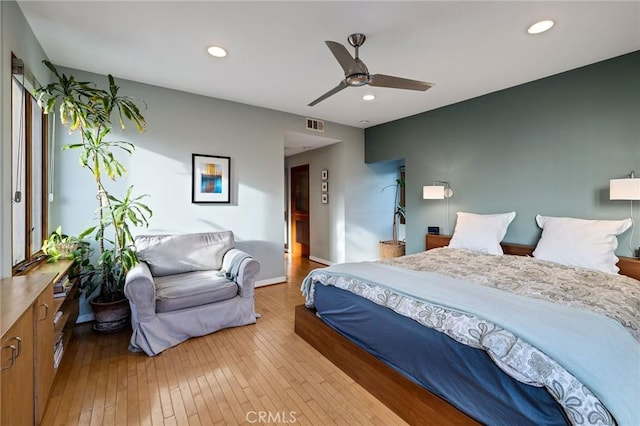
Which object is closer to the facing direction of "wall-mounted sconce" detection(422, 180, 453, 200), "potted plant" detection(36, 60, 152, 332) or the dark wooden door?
the potted plant

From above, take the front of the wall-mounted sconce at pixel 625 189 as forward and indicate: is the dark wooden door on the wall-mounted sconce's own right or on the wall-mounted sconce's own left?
on the wall-mounted sconce's own right

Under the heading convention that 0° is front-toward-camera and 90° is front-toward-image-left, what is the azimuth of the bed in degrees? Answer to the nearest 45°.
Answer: approximately 45°

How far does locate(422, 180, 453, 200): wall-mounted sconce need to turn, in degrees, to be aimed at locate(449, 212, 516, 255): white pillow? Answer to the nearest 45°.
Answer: approximately 90° to its left

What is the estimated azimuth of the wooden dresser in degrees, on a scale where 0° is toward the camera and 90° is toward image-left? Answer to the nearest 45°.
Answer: approximately 270°

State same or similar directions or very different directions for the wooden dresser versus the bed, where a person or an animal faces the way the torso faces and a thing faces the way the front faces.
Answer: very different directions

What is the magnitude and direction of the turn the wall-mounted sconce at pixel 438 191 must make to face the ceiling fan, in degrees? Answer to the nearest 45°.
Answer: approximately 45° to its left

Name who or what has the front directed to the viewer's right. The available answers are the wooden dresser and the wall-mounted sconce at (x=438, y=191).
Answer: the wooden dresser

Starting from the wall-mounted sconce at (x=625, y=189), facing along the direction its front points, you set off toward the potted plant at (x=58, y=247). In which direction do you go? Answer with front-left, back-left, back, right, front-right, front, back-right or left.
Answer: front-right

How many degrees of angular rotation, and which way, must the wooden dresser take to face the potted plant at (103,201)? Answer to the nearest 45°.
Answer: approximately 90° to its left
